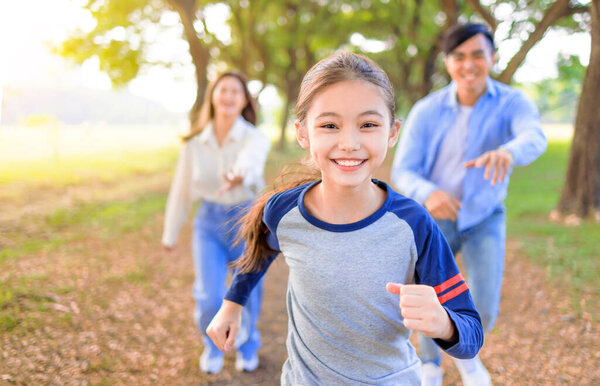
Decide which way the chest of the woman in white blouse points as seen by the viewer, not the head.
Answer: toward the camera

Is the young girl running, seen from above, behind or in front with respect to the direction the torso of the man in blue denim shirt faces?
in front

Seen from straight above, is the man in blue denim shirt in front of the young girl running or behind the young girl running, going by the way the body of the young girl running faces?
behind

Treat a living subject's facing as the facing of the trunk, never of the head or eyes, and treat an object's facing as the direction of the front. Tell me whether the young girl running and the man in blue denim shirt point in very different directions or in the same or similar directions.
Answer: same or similar directions

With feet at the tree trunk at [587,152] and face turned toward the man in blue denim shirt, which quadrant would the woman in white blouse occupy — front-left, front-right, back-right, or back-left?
front-right

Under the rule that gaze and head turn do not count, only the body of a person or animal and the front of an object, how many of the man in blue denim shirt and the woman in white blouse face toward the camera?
2

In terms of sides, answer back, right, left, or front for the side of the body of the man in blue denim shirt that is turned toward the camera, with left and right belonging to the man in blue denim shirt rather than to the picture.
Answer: front

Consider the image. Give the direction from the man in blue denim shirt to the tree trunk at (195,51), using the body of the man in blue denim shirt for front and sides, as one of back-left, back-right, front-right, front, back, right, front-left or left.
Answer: back-right

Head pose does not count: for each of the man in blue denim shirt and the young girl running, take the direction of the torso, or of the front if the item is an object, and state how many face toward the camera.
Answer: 2

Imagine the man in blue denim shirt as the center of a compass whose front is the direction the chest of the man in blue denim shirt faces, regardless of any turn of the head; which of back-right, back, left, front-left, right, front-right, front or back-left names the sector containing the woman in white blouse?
right

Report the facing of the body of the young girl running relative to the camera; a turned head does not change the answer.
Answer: toward the camera
